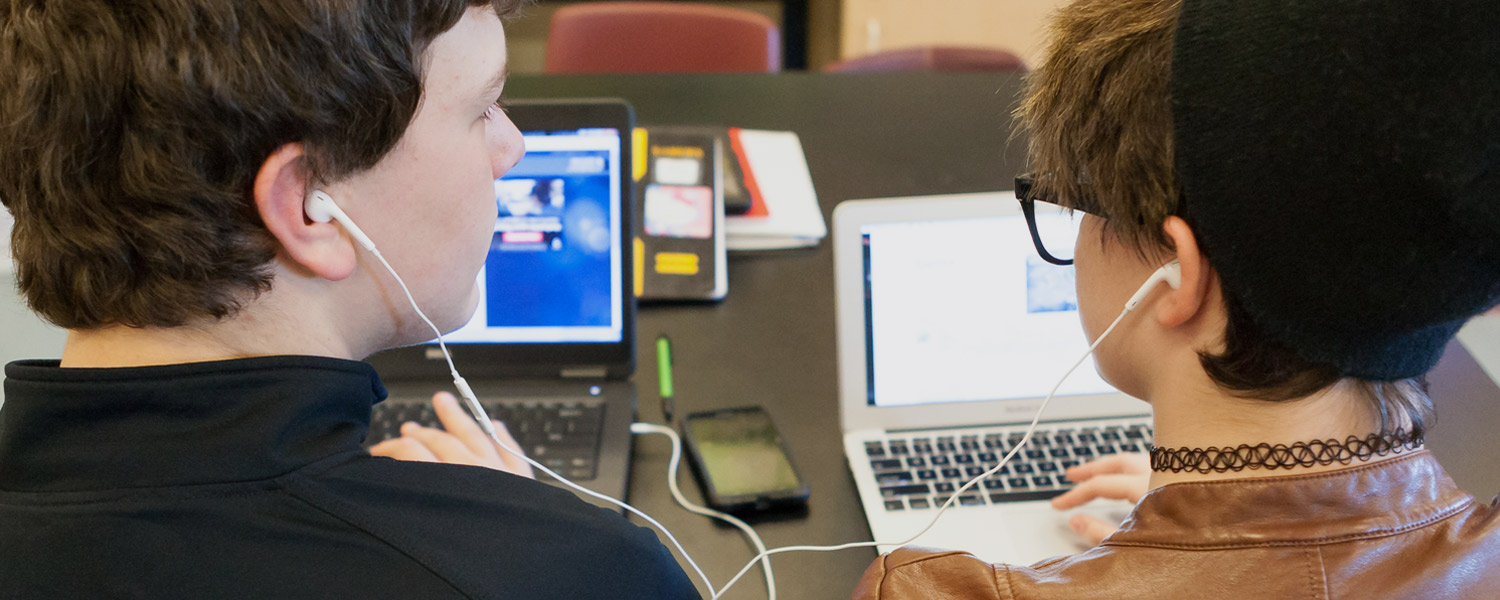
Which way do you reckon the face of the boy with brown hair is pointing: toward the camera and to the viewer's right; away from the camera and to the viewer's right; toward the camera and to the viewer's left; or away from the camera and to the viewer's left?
away from the camera and to the viewer's right

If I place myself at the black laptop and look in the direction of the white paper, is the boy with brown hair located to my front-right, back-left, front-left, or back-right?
back-right

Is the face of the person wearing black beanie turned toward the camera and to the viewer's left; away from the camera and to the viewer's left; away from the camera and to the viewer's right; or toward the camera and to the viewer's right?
away from the camera and to the viewer's left

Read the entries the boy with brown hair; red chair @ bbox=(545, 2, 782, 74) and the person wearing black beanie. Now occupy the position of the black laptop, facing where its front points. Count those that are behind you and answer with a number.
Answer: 1

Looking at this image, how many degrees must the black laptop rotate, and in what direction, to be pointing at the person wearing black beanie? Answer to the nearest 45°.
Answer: approximately 45° to its left

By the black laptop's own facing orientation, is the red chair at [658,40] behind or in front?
behind

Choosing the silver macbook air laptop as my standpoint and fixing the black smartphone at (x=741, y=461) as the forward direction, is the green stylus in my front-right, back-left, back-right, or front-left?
front-right

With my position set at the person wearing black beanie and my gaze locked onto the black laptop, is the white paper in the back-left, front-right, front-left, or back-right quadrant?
front-right

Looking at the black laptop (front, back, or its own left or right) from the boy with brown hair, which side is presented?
front

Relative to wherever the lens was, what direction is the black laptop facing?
facing the viewer
